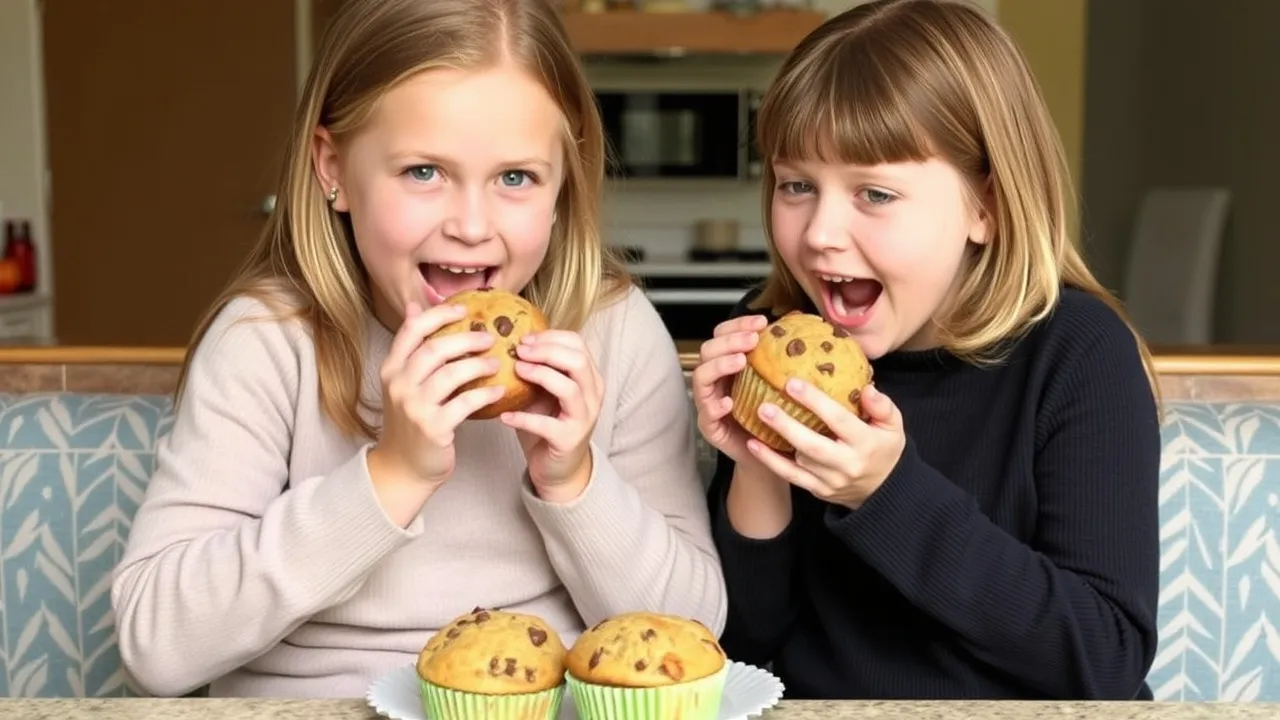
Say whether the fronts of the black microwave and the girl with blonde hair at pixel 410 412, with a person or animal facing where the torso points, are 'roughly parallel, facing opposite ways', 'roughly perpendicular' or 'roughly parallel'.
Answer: roughly parallel

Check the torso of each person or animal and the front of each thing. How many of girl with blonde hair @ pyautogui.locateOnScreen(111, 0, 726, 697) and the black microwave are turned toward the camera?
2

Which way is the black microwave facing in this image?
toward the camera

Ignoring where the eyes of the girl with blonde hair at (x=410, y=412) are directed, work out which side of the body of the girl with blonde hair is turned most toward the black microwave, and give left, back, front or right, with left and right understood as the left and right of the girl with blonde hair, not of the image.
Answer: back

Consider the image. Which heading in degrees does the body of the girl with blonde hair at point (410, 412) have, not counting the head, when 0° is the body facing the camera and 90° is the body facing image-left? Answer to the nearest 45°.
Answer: approximately 0°

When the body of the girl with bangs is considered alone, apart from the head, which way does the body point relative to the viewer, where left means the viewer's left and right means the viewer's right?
facing the viewer and to the left of the viewer

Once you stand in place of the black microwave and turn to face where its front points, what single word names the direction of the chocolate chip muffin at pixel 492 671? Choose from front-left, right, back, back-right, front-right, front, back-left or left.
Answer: front

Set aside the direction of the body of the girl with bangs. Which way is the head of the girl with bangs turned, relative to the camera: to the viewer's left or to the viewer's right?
to the viewer's left

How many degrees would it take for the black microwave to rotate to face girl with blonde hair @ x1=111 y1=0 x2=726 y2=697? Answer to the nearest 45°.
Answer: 0° — it already faces them
